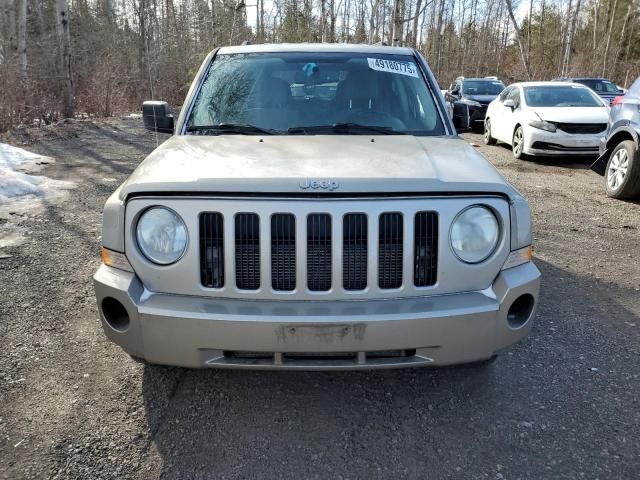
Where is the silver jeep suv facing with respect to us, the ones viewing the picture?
facing the viewer

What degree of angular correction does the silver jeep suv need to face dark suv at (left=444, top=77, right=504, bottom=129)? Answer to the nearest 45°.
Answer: approximately 180°

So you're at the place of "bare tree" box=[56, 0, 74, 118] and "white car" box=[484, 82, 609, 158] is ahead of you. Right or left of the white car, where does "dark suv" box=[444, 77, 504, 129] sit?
left

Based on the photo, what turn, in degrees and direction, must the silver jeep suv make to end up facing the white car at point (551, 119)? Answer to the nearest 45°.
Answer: approximately 135° to its left

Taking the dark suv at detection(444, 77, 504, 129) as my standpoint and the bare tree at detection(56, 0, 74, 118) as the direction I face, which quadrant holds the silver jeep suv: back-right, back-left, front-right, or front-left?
front-left

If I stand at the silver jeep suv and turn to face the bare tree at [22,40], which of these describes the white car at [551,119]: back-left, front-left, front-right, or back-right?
front-right
